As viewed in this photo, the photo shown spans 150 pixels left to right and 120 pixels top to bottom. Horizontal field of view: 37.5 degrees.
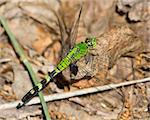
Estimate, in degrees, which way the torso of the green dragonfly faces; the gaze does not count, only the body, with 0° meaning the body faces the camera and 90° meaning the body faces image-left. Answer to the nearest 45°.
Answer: approximately 225°
